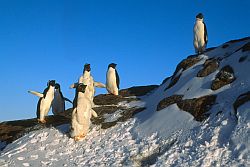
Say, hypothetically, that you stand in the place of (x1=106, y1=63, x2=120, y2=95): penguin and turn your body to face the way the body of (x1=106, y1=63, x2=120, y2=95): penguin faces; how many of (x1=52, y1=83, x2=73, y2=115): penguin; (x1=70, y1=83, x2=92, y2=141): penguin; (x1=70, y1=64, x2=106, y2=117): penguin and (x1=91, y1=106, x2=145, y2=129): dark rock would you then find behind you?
0

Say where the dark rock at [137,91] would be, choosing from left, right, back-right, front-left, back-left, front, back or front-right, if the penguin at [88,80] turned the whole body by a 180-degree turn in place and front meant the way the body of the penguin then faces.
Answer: front-right

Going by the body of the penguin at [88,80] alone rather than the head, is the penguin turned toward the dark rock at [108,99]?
no

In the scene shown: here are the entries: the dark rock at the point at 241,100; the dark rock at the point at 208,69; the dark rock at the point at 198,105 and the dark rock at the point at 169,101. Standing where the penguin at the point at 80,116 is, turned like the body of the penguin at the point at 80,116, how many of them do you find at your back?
0

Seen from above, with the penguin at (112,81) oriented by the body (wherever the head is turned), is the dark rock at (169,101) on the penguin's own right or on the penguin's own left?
on the penguin's own left

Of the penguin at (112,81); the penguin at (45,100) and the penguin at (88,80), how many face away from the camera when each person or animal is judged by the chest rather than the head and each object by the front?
0

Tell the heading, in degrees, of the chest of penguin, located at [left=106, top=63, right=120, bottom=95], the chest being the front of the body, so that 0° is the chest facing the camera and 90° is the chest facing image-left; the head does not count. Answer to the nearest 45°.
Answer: approximately 45°

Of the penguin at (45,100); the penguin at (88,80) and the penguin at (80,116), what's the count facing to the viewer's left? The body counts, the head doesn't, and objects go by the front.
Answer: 0

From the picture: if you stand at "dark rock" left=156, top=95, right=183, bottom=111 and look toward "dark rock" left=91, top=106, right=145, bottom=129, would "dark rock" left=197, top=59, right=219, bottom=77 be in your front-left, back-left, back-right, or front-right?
back-right

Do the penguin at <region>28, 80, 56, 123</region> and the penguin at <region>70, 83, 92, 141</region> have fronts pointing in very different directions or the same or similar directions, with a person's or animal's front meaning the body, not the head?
same or similar directions

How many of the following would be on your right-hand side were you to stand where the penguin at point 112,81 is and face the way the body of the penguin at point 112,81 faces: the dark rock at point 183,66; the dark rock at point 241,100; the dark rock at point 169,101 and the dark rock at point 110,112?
0

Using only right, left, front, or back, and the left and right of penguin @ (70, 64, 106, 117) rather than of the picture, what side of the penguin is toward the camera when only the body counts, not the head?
front

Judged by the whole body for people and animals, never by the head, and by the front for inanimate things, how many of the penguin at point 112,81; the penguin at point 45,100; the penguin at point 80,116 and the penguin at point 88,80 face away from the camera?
0

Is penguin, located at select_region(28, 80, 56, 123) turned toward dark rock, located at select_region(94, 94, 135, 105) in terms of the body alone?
no

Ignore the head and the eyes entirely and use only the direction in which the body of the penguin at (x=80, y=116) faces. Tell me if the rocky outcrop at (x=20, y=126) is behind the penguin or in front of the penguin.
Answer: behind

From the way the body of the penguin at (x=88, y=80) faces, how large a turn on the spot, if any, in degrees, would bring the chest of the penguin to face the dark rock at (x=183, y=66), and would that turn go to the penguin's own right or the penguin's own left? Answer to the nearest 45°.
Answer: approximately 90° to the penguin's own left

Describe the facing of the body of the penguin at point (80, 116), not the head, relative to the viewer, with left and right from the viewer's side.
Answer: facing the viewer and to the right of the viewer

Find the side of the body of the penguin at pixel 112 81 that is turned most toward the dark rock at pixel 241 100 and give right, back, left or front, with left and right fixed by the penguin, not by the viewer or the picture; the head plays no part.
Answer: left

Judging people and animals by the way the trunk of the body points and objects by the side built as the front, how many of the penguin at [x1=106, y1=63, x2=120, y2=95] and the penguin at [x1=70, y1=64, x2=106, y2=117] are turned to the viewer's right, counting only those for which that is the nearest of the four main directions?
0
